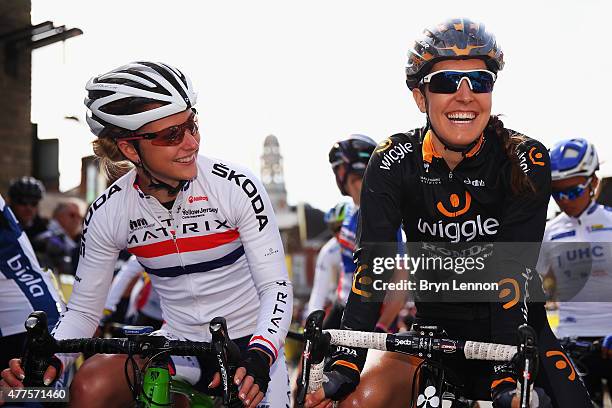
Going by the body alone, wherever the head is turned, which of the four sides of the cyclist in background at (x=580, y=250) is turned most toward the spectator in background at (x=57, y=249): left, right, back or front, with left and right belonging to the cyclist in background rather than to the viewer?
right

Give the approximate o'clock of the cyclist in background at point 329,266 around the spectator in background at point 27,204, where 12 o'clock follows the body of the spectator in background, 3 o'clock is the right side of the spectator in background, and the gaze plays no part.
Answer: The cyclist in background is roughly at 10 o'clock from the spectator in background.

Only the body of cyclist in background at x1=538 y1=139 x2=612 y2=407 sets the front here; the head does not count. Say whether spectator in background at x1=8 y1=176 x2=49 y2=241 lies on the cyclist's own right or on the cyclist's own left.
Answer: on the cyclist's own right

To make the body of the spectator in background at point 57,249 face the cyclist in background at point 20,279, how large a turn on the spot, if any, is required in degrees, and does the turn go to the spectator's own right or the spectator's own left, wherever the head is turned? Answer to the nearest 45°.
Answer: approximately 45° to the spectator's own right

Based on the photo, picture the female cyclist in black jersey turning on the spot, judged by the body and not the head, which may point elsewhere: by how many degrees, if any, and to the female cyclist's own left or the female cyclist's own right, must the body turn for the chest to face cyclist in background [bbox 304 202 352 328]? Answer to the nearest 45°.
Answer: approximately 180°
